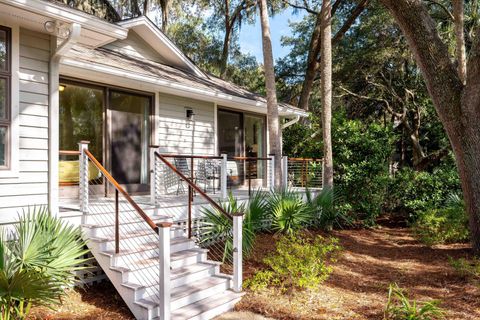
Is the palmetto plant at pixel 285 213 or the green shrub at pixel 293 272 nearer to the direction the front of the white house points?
the green shrub

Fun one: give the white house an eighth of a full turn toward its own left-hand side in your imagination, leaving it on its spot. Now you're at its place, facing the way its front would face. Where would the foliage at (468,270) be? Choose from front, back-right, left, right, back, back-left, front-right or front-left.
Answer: front

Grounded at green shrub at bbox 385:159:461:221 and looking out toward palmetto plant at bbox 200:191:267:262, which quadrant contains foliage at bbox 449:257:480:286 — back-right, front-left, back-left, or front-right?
front-left

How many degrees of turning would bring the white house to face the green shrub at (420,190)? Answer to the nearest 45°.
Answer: approximately 90° to its left

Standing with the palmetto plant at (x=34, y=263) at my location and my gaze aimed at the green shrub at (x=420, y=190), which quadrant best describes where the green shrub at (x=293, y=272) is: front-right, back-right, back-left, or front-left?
front-right

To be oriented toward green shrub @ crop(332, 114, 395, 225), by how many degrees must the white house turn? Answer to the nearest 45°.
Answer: approximately 90° to its left

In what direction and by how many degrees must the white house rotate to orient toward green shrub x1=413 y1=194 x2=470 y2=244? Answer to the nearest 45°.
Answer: approximately 45° to its left

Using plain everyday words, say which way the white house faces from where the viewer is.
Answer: facing the viewer and to the right of the viewer

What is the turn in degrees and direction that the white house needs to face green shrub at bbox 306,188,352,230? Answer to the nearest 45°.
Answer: approximately 90° to its left

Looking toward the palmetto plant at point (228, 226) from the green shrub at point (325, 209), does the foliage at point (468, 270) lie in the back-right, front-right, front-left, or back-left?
front-left
